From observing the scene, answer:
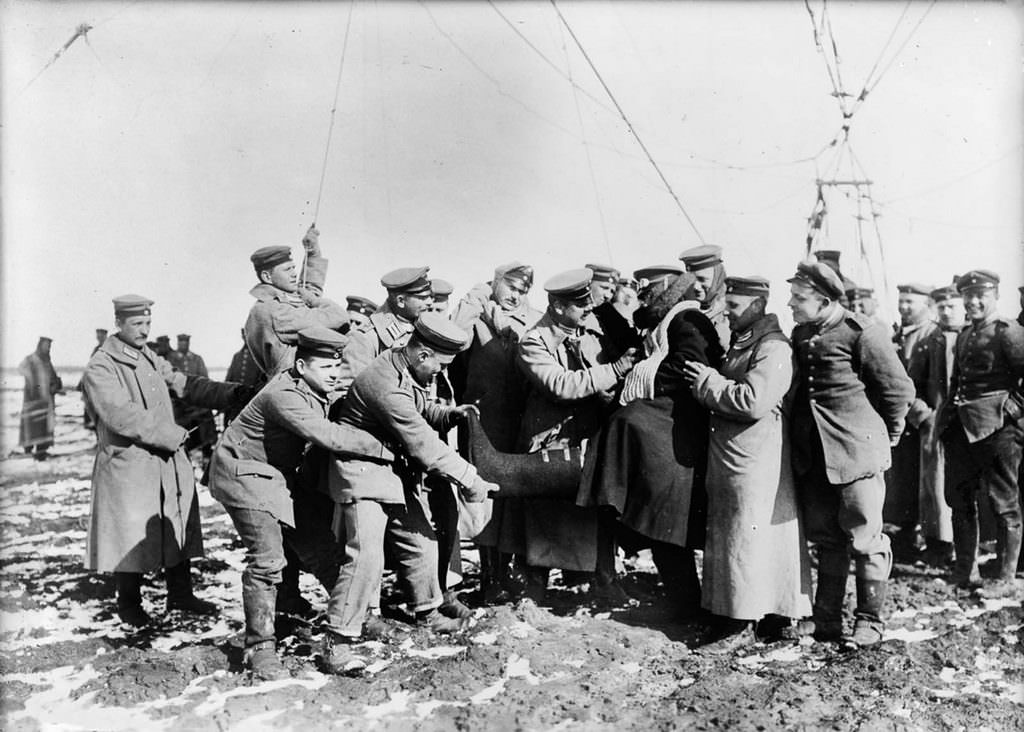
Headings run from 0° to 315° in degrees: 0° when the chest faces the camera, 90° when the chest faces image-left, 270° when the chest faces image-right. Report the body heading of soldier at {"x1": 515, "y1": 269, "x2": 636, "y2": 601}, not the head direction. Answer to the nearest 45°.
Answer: approximately 315°

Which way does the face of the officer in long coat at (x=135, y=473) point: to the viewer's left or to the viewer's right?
to the viewer's right

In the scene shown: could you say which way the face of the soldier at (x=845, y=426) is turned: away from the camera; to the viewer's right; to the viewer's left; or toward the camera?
to the viewer's left

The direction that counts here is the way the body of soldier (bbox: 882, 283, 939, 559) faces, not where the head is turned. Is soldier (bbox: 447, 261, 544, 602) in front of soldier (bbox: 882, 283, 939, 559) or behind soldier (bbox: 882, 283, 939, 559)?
in front

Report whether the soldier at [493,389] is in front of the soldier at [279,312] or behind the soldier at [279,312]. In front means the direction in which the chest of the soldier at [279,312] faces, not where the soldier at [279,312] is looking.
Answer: in front

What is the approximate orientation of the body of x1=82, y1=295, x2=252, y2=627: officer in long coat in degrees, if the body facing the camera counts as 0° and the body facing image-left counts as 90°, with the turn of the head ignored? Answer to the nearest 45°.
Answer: approximately 315°

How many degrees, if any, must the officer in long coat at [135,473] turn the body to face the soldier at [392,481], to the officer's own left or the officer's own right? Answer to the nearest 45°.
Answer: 0° — they already face them

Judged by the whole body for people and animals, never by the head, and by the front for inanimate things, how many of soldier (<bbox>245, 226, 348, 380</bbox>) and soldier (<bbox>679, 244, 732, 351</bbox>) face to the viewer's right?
1

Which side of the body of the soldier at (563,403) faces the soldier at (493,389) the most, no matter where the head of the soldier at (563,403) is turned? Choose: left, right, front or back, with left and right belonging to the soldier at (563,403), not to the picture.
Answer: back

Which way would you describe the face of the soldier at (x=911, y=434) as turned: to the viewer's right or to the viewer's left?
to the viewer's left

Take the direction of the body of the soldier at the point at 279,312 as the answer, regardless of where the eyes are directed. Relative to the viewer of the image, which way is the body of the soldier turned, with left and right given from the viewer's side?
facing to the right of the viewer

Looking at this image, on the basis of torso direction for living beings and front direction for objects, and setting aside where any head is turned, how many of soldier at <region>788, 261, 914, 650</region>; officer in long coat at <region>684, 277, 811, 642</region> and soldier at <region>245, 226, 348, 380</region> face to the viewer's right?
1

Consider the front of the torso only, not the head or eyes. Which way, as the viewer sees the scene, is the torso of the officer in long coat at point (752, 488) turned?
to the viewer's left

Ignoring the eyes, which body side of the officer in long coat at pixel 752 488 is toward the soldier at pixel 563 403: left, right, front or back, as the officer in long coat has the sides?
front
